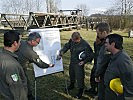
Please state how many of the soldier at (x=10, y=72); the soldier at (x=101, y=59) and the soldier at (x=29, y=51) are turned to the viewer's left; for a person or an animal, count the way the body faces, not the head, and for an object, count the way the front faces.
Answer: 1

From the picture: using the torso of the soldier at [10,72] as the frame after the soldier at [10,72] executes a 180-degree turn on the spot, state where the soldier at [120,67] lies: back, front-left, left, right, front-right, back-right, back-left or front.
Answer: back-left

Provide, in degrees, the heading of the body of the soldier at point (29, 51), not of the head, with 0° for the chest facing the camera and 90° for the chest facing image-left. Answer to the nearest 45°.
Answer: approximately 270°

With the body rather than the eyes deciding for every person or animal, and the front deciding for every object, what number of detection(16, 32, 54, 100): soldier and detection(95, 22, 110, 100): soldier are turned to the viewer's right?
1

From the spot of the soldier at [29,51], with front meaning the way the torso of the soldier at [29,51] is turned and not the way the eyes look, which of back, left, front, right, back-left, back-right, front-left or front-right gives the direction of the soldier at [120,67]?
front-right

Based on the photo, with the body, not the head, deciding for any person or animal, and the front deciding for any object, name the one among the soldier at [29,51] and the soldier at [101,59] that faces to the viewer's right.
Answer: the soldier at [29,51]

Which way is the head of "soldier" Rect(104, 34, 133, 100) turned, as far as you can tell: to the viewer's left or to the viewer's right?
to the viewer's left

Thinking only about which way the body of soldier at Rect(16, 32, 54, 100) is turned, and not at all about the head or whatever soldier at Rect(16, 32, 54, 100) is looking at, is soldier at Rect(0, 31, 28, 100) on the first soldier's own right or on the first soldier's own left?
on the first soldier's own right

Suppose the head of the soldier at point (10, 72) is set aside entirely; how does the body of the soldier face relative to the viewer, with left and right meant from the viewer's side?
facing away from the viewer and to the right of the viewer

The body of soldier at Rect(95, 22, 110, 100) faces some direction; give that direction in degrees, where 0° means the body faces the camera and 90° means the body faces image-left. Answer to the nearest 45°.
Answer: approximately 90°

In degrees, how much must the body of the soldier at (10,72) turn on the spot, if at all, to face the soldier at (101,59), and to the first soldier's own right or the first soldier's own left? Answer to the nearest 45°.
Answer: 0° — they already face them

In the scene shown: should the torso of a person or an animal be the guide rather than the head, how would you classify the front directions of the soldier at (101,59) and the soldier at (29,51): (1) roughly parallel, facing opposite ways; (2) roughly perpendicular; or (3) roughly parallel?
roughly parallel, facing opposite ways
